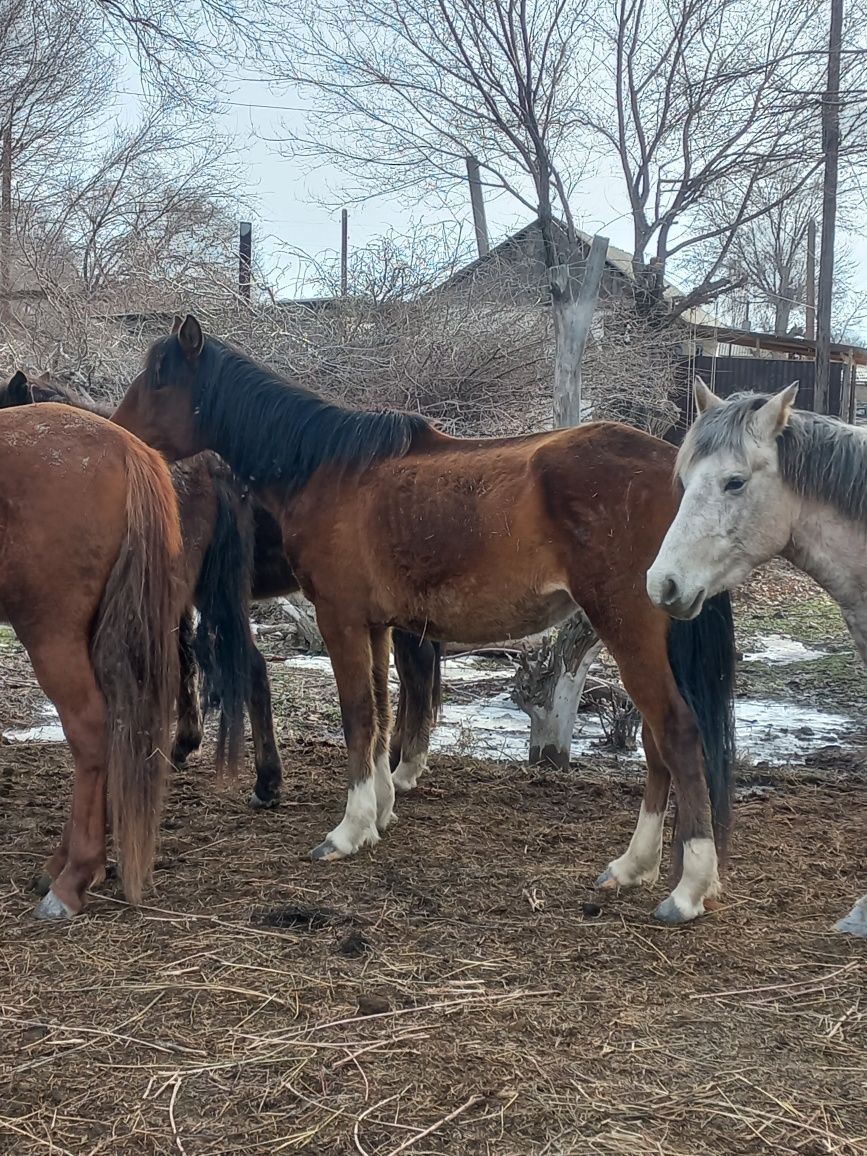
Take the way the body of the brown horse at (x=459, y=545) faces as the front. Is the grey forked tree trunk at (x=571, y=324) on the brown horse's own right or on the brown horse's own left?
on the brown horse's own right

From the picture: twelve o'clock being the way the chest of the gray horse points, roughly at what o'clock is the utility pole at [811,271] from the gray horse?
The utility pole is roughly at 3 o'clock from the gray horse.

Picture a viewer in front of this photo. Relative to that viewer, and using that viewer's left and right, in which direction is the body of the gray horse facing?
facing to the left of the viewer

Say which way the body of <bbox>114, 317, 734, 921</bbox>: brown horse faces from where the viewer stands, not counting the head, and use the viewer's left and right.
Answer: facing to the left of the viewer

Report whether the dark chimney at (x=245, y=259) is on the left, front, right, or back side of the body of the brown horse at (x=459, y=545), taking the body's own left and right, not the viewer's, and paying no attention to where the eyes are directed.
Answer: right

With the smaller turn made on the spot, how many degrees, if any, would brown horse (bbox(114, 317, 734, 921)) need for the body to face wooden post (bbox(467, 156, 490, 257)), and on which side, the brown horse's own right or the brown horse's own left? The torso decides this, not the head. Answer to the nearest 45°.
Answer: approximately 90° to the brown horse's own right

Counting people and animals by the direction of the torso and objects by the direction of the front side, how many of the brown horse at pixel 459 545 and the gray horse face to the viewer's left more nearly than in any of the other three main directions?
2

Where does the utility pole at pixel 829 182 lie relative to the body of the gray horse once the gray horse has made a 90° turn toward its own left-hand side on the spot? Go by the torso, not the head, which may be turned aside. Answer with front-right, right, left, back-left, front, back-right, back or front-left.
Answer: back
